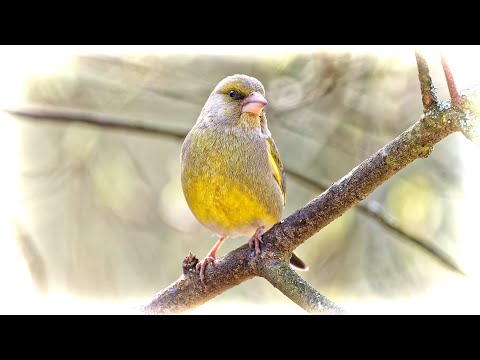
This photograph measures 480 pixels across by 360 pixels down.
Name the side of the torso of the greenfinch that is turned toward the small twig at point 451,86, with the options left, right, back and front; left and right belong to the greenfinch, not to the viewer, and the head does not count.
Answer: left

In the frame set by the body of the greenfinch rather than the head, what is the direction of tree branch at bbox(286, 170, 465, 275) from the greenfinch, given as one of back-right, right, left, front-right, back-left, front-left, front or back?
back

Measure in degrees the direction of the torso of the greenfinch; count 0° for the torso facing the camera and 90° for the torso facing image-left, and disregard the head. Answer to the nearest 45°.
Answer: approximately 45°
